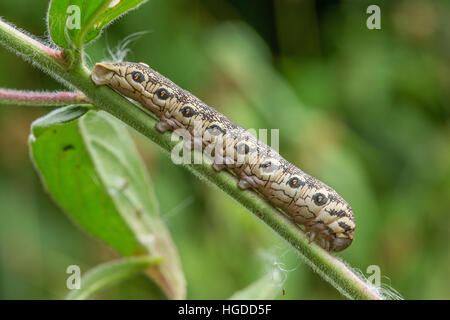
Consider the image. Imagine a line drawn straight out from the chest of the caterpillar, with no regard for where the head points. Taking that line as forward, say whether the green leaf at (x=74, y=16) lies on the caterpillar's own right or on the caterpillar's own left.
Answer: on the caterpillar's own right
